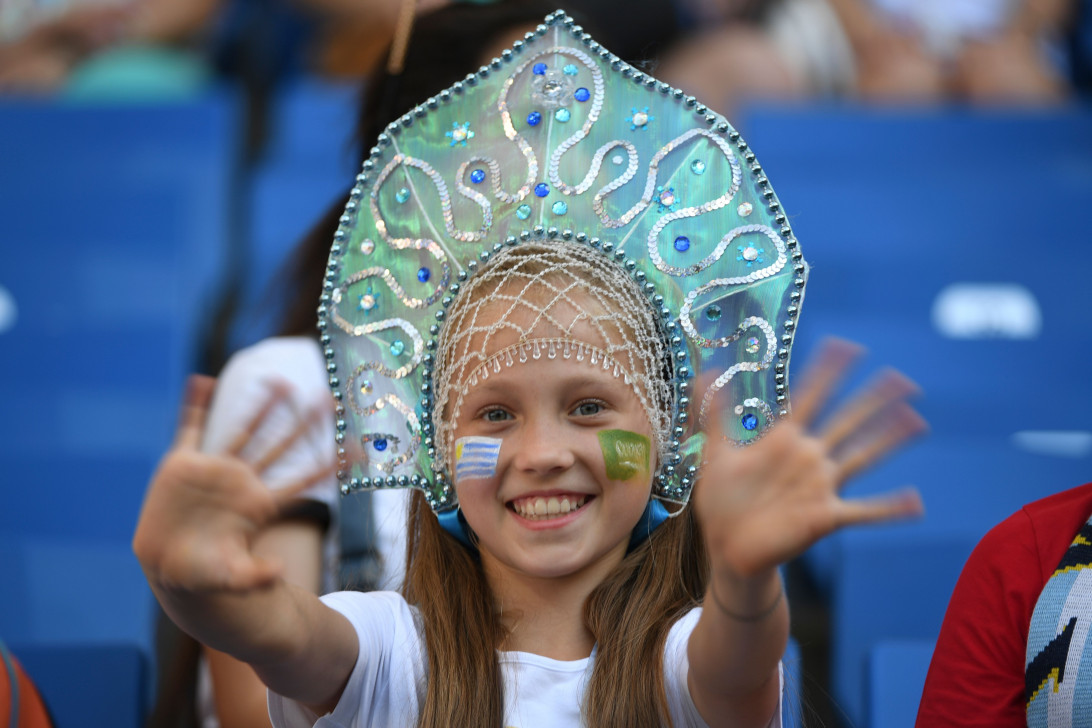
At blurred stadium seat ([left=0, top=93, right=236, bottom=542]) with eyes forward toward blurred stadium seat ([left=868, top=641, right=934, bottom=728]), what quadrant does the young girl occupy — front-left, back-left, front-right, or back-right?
front-right

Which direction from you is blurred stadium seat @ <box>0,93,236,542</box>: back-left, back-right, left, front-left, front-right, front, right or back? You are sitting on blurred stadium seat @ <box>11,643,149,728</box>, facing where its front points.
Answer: back

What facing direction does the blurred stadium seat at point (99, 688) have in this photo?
toward the camera

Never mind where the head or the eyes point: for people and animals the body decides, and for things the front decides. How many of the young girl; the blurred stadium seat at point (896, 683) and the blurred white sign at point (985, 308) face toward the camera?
3

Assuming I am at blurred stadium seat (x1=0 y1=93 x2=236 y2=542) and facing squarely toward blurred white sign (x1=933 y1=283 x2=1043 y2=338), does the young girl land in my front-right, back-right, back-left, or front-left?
front-right

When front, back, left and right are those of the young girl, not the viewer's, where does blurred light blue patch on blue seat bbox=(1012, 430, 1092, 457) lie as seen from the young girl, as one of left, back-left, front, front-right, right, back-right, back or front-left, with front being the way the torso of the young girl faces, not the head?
back-left

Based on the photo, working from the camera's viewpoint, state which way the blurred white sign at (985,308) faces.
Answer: facing the viewer

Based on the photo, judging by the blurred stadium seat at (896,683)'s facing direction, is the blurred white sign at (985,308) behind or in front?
behind

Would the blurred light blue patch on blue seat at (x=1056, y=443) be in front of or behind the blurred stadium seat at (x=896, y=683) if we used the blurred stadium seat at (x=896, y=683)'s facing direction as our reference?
behind
